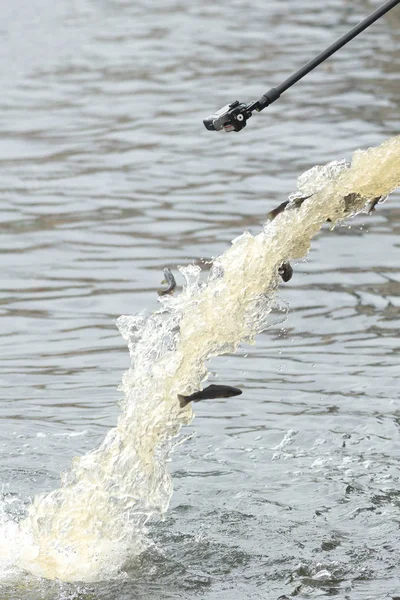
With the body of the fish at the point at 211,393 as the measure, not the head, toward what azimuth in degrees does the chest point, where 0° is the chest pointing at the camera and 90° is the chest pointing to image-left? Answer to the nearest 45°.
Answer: approximately 270°
